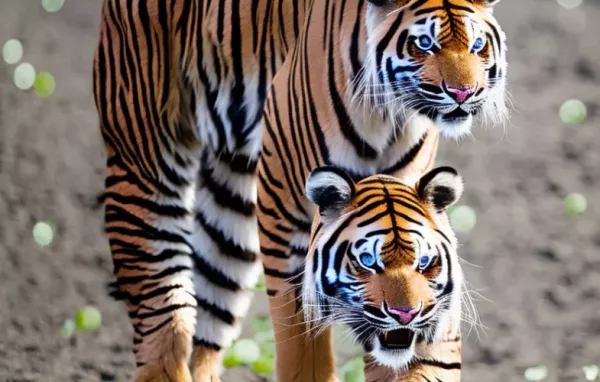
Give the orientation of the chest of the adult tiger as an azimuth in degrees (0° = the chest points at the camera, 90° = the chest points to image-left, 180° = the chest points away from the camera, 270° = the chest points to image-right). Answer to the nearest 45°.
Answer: approximately 315°
